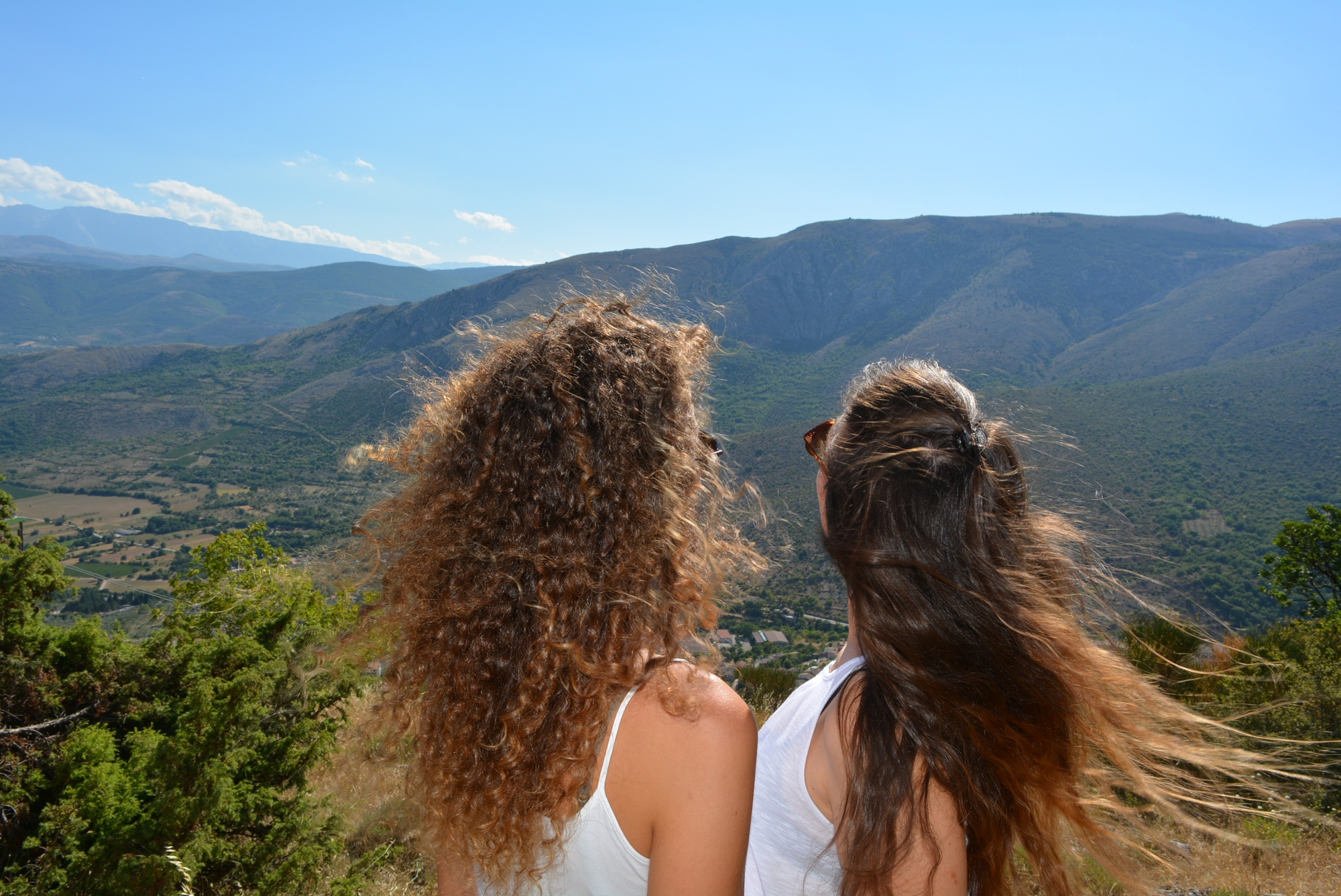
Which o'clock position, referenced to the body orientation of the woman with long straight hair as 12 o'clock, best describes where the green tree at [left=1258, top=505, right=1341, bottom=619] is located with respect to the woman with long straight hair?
The green tree is roughly at 2 o'clock from the woman with long straight hair.

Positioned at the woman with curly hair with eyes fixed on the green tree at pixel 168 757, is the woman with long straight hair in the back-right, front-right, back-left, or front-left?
back-right

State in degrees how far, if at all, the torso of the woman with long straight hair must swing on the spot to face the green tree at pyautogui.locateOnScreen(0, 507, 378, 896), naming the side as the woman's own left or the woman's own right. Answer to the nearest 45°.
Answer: approximately 45° to the woman's own left

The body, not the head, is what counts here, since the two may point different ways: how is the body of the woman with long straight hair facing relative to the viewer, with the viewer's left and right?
facing away from the viewer and to the left of the viewer

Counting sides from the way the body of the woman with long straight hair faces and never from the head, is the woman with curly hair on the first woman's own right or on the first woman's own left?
on the first woman's own left

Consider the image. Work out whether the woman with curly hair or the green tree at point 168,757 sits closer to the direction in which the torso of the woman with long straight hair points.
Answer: the green tree
